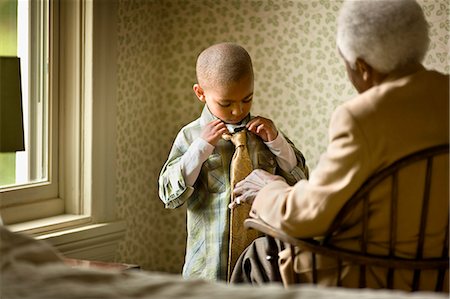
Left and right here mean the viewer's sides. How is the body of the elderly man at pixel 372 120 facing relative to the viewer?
facing away from the viewer and to the left of the viewer

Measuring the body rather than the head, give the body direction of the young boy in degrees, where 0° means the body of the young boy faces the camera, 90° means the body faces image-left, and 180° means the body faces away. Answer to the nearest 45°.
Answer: approximately 315°

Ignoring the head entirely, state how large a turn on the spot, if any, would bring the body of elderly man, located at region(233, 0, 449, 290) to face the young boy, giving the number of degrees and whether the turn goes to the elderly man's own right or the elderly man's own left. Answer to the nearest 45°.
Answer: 0° — they already face them

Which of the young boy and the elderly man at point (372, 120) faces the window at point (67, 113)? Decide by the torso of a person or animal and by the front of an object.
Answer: the elderly man

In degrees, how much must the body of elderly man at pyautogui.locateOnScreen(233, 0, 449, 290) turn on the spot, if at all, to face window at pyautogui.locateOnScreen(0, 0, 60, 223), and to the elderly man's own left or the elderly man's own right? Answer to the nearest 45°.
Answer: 0° — they already face it

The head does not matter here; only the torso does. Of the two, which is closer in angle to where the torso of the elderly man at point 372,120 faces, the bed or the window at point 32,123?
the window

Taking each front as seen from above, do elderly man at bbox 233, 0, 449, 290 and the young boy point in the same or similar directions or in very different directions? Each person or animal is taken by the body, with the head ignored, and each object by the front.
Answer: very different directions

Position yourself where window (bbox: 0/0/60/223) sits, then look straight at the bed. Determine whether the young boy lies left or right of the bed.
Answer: left

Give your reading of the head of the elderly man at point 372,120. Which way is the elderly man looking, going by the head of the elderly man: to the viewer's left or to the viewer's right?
to the viewer's left
